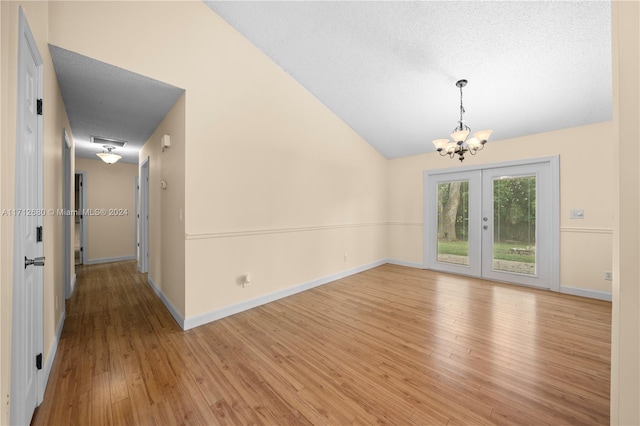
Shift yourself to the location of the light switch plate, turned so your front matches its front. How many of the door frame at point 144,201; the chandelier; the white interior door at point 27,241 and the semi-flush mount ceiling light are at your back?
0

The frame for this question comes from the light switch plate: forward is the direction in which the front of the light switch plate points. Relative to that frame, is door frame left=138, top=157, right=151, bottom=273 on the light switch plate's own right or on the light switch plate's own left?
on the light switch plate's own right

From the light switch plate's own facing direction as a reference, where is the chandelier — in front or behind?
in front

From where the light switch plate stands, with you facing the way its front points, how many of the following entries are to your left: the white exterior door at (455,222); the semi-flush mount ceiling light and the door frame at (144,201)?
0

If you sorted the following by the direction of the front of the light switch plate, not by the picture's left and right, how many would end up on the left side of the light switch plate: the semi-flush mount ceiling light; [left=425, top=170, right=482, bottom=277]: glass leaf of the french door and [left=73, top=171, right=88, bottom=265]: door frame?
0

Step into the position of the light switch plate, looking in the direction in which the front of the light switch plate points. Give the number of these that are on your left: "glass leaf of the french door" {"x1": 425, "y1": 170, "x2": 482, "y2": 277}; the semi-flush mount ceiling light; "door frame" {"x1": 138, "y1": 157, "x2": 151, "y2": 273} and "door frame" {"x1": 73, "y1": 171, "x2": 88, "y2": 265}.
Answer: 0

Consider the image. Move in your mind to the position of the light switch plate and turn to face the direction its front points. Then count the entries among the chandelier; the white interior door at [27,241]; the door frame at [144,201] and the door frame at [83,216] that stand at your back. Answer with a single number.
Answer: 0

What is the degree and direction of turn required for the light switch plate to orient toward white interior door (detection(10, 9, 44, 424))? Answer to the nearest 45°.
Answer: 0° — it already faces it

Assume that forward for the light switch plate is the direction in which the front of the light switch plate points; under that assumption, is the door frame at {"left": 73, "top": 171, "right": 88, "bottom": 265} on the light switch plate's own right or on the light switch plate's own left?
on the light switch plate's own right

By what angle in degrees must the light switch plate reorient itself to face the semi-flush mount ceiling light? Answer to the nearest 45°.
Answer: approximately 45° to its right

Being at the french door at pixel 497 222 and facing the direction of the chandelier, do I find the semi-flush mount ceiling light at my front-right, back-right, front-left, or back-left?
front-right

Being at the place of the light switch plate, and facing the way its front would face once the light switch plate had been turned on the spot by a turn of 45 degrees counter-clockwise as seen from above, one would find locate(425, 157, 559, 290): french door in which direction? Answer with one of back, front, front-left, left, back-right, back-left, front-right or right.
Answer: back-right

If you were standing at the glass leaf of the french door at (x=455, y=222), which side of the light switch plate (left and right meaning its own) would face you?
right

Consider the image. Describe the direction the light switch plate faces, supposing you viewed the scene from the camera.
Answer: facing the viewer
